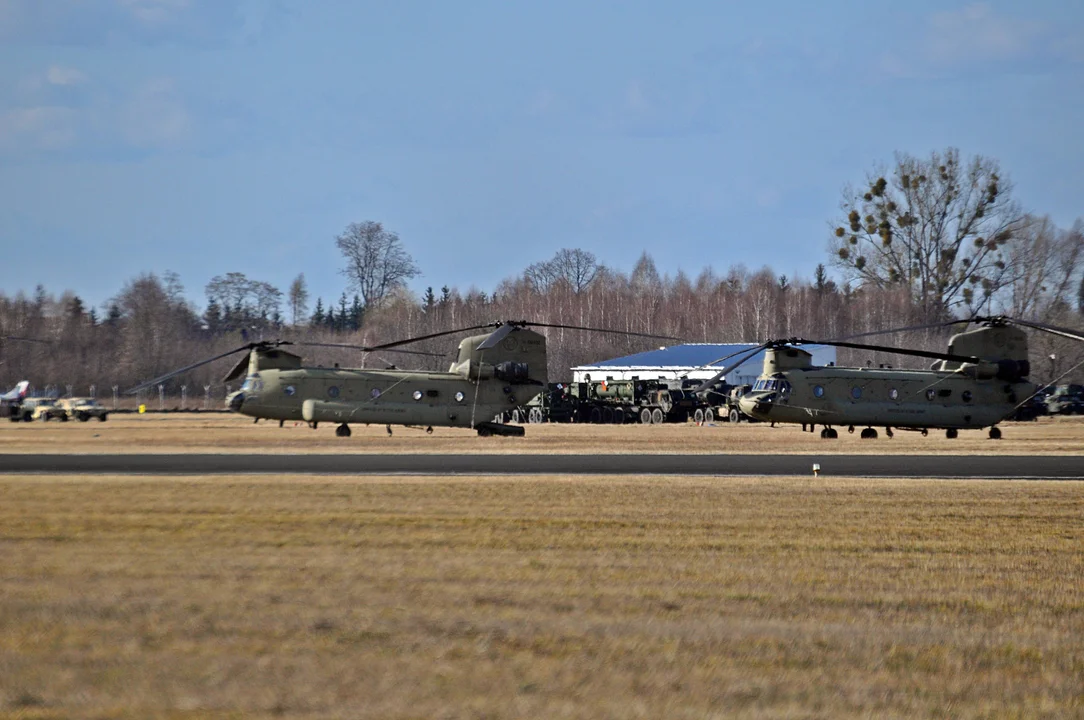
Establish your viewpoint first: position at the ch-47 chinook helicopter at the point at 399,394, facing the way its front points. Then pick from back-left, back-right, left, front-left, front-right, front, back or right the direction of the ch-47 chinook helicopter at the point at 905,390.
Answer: back

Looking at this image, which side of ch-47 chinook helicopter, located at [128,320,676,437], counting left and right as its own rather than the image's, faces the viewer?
left
